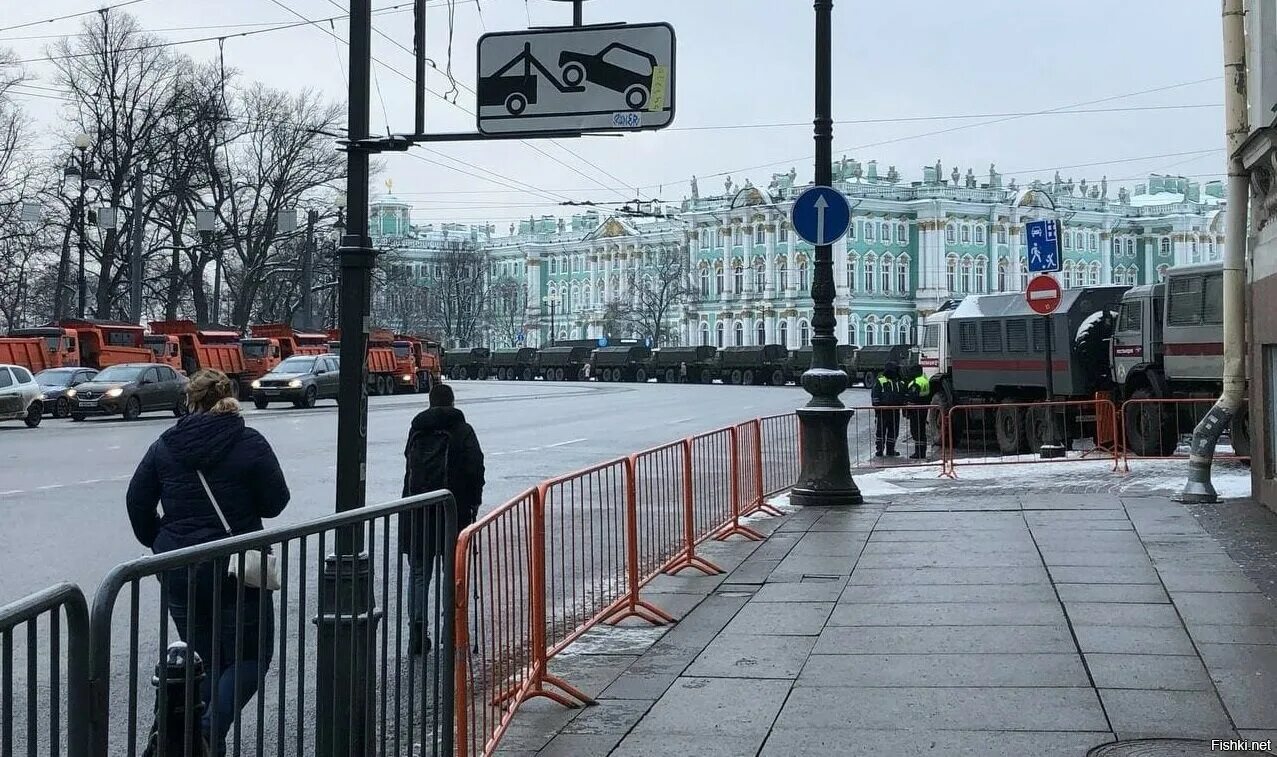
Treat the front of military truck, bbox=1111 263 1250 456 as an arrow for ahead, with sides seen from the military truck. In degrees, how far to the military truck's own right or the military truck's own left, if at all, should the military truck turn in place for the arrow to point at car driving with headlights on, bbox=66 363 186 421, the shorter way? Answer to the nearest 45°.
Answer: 0° — it already faces it

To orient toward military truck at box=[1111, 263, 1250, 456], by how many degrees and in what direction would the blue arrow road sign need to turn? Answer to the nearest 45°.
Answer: approximately 135° to its left

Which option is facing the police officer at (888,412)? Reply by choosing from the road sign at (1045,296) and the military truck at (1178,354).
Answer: the military truck

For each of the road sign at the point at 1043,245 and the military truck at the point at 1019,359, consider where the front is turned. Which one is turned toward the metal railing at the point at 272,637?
the road sign

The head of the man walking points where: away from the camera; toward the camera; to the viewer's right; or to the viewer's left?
away from the camera

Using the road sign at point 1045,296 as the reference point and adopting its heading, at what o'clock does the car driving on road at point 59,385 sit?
The car driving on road is roughly at 4 o'clock from the road sign.

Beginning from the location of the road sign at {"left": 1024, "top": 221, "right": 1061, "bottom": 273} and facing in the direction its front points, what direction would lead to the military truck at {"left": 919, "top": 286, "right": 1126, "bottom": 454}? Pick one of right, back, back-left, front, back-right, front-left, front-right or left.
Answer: back

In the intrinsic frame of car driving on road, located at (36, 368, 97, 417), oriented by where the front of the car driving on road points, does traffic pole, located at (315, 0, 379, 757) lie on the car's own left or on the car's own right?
on the car's own left

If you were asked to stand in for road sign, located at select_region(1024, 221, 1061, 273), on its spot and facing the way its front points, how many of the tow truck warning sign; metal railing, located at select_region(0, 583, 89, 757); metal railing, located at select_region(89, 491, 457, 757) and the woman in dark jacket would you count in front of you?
4

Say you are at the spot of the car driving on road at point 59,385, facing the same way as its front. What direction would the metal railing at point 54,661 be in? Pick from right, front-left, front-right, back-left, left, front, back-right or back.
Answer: front-left
